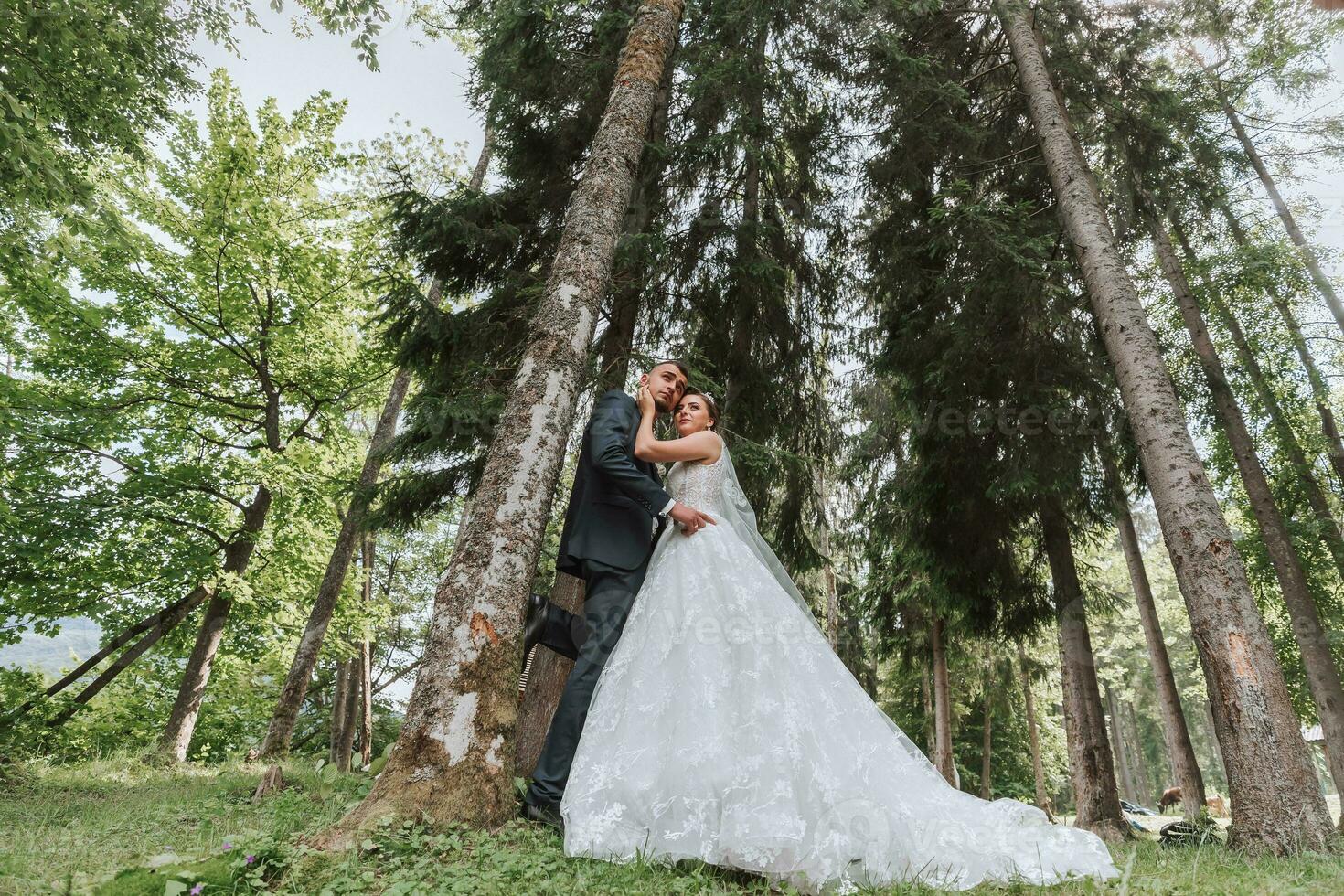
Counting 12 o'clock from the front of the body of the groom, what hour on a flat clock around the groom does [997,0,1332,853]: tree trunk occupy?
The tree trunk is roughly at 12 o'clock from the groom.

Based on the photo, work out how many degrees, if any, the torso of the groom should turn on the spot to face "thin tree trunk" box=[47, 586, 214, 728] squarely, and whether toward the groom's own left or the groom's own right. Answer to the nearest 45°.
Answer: approximately 135° to the groom's own left

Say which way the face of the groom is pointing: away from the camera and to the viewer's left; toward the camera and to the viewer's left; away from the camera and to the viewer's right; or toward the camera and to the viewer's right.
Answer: toward the camera and to the viewer's right

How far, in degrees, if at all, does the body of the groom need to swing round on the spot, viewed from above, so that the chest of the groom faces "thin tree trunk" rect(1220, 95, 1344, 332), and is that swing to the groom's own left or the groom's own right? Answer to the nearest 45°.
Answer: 0° — they already face it

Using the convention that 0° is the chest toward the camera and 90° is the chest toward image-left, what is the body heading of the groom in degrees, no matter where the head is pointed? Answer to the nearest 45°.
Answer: approximately 270°
